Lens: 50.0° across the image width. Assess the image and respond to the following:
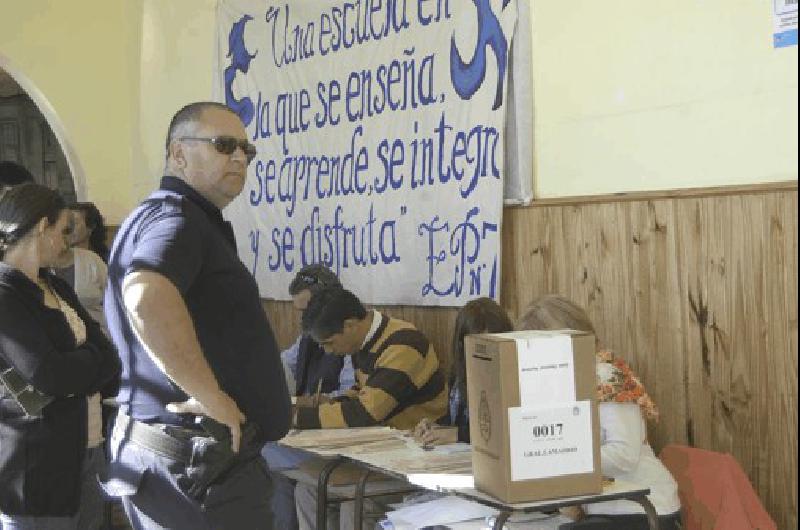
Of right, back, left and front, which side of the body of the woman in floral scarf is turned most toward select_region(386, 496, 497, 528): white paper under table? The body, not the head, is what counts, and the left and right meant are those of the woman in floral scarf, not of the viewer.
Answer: front

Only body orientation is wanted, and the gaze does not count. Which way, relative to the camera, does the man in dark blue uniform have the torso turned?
to the viewer's right

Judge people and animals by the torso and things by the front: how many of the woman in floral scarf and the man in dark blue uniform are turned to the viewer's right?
1

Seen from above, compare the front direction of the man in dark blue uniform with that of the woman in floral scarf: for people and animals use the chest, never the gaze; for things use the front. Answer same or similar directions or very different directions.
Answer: very different directions

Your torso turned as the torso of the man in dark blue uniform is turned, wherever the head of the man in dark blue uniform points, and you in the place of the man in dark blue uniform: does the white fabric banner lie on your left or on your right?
on your left

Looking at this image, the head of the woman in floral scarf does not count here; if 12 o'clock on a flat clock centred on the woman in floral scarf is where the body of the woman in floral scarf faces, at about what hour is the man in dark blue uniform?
The man in dark blue uniform is roughly at 11 o'clock from the woman in floral scarf.

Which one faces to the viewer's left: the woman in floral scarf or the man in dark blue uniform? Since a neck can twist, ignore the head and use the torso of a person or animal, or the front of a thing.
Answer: the woman in floral scarf

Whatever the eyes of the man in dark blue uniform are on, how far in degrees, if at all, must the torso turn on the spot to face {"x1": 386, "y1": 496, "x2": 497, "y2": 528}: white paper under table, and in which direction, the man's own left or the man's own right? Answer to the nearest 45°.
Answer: approximately 45° to the man's own left

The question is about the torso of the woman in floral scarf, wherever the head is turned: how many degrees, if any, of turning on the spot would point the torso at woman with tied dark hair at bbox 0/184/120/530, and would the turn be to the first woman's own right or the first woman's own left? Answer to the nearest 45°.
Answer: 0° — they already face them

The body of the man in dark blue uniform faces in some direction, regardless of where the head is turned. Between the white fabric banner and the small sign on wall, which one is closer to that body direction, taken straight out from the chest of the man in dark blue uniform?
the small sign on wall
